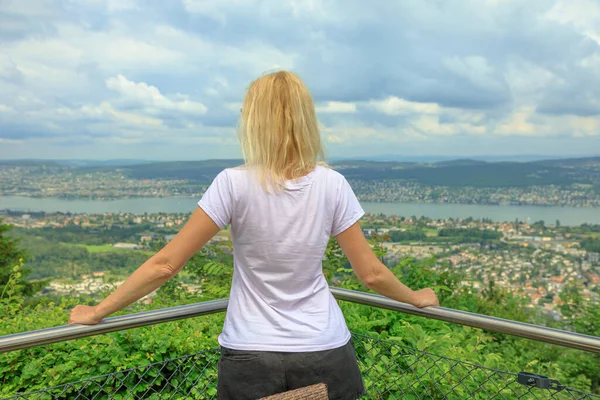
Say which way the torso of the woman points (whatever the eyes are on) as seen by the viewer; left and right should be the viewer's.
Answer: facing away from the viewer

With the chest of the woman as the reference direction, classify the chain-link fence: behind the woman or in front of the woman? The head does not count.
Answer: in front

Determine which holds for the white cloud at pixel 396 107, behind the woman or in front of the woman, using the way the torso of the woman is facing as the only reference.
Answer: in front

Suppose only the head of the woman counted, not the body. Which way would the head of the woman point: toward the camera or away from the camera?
away from the camera
